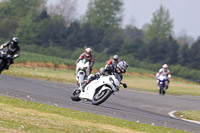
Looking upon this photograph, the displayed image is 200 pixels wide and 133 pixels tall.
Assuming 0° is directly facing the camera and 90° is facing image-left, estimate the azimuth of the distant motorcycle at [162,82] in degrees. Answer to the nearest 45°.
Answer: approximately 0°

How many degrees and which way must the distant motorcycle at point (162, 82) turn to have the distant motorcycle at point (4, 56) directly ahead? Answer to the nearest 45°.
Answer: approximately 45° to its right

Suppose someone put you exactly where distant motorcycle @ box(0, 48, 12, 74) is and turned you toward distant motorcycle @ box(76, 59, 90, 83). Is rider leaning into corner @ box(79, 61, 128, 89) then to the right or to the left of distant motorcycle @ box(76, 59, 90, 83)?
right
